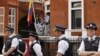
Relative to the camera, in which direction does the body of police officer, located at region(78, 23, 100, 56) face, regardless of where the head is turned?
toward the camera

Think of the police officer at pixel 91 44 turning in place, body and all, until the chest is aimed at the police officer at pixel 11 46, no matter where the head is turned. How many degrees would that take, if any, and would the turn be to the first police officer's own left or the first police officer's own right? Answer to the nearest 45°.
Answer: approximately 135° to the first police officer's own right

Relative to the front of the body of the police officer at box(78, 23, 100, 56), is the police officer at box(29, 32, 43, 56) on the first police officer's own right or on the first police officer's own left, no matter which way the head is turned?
on the first police officer's own right
